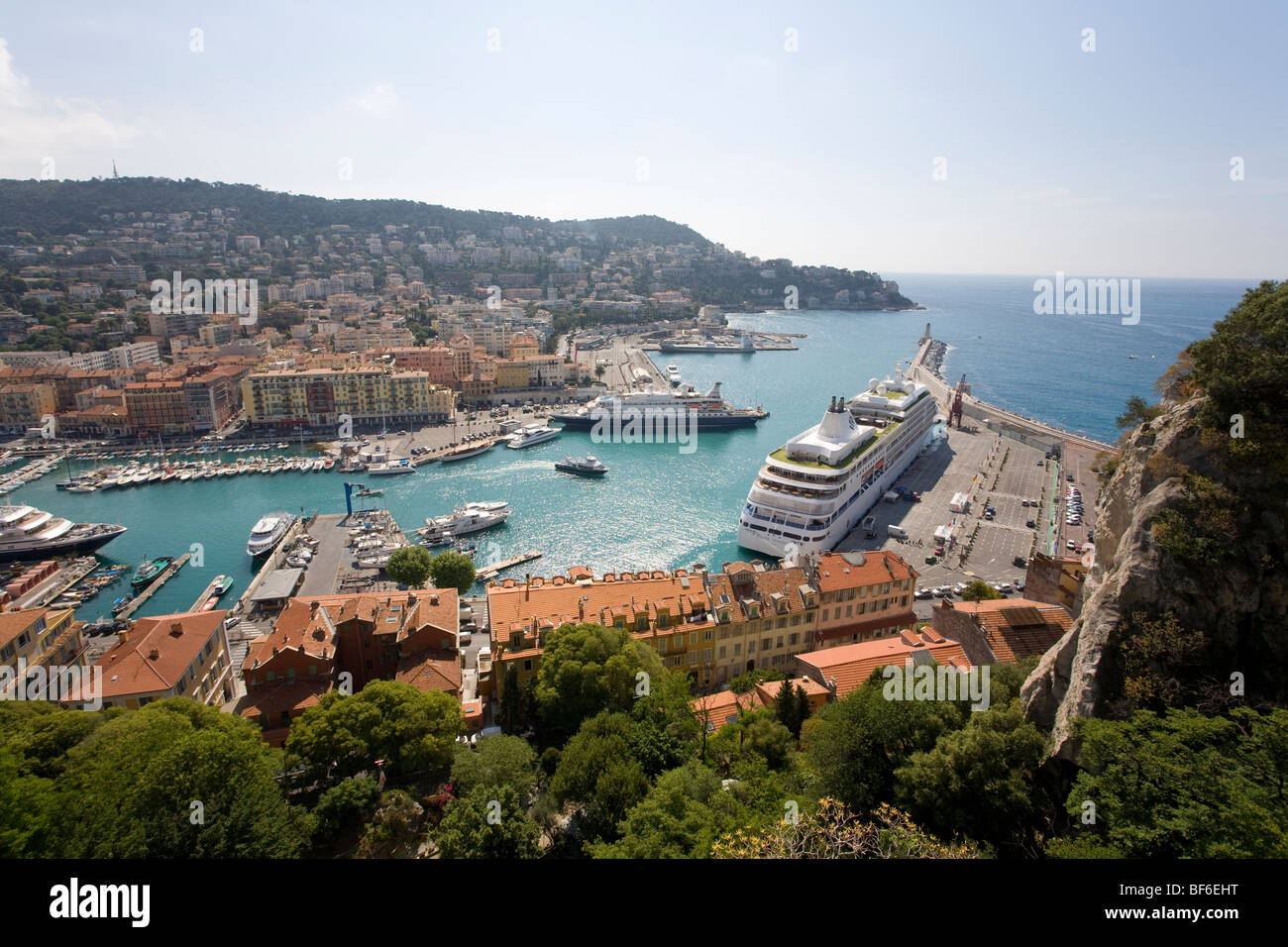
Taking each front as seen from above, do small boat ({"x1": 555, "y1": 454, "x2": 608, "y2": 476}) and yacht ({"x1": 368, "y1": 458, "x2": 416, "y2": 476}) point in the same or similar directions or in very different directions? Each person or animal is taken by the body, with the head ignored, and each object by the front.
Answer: very different directions

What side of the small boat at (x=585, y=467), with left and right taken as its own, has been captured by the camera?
right

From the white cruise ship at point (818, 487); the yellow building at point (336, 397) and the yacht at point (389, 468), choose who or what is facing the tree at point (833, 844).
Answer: the yellow building

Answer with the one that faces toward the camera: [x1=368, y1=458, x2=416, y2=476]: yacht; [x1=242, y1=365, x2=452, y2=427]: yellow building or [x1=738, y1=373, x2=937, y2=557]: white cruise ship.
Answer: the yellow building

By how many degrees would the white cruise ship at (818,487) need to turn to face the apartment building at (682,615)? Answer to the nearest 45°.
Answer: approximately 135° to its right

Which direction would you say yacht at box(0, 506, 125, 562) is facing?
to the viewer's right

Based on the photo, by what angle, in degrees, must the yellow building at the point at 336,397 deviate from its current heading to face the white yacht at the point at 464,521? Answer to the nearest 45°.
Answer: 0° — it already faces it

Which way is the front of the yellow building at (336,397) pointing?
toward the camera

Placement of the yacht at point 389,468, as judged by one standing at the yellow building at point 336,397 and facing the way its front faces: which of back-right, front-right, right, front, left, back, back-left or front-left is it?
front

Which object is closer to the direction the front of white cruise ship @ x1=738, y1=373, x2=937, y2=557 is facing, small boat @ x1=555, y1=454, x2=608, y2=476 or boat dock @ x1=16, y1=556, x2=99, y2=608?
the small boat
